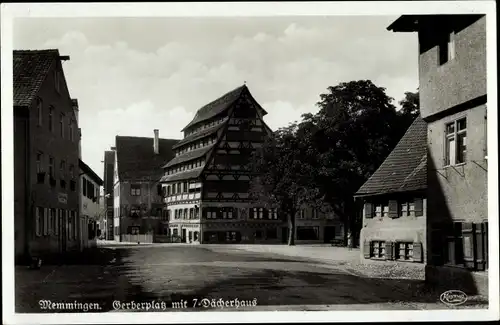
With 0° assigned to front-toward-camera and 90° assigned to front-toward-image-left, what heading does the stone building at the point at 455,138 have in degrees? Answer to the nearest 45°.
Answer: approximately 45°

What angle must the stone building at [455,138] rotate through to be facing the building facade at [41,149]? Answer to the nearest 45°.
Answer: approximately 45° to its right

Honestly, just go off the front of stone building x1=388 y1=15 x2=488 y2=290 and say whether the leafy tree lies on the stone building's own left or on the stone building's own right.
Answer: on the stone building's own right
